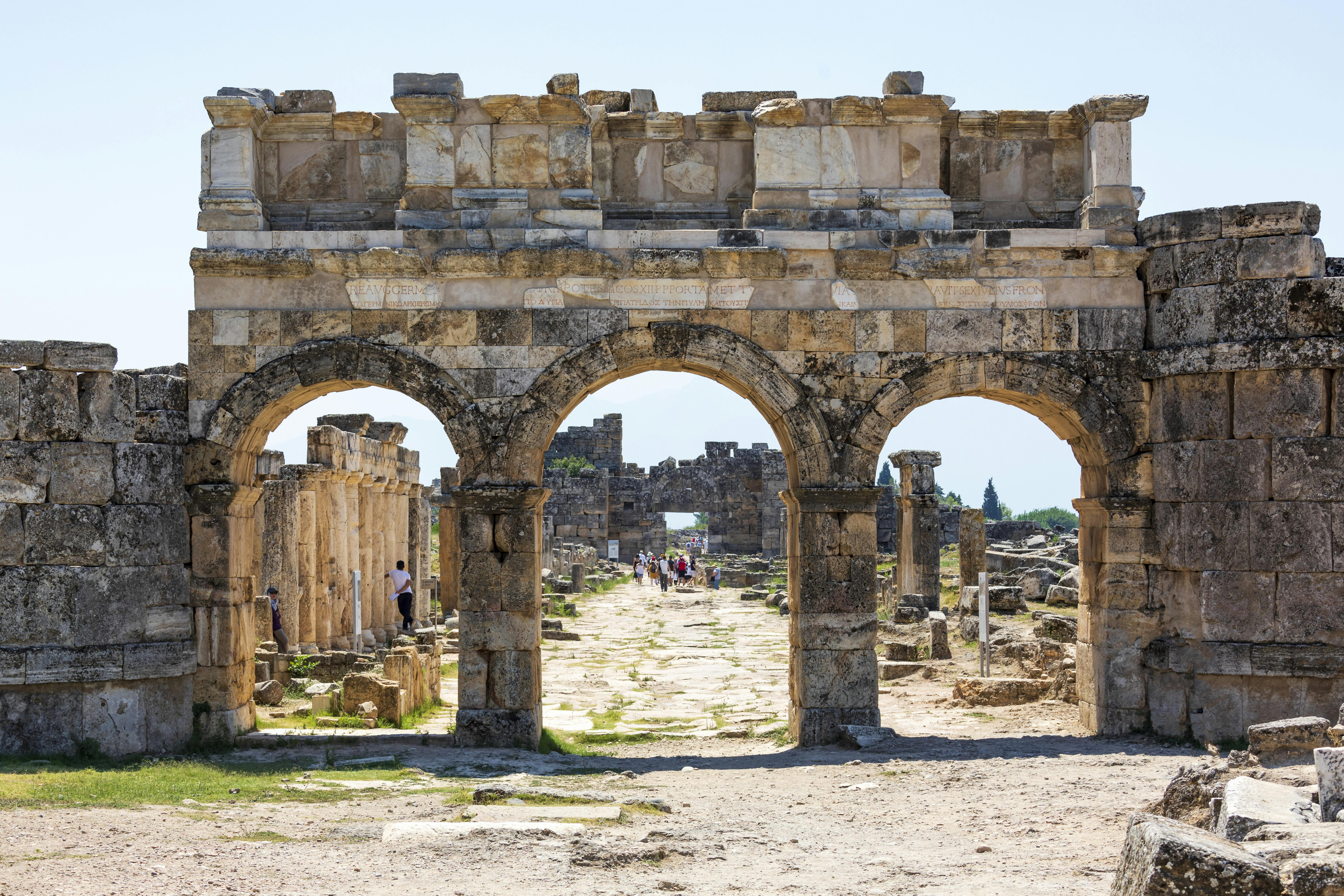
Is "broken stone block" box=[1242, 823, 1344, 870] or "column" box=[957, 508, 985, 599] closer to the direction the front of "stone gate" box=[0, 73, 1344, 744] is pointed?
the broken stone block

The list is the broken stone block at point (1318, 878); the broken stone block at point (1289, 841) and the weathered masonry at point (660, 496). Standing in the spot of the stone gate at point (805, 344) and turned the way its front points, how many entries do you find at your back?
1

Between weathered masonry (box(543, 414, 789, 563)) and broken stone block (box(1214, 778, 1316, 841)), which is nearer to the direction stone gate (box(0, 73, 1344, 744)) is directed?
the broken stone block

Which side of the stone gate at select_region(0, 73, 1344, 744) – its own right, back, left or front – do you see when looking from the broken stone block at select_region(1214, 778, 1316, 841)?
front

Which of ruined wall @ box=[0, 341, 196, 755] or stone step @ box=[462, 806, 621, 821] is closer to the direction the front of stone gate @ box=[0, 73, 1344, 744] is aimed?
the stone step

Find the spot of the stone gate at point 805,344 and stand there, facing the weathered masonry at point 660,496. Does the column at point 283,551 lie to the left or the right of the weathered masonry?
left

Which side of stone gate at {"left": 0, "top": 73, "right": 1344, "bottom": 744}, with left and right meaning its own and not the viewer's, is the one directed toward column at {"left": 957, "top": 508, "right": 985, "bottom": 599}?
back

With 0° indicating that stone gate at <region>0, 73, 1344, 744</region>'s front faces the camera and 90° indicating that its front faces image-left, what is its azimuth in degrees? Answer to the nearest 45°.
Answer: approximately 0°

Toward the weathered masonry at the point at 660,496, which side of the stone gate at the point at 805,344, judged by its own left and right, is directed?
back
